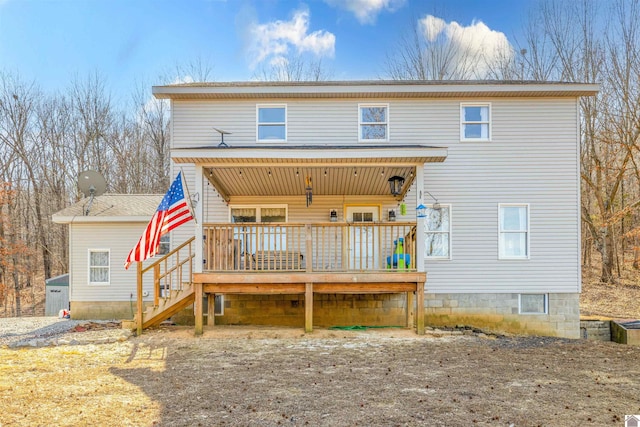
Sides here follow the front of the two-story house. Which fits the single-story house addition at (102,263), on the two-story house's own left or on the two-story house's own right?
on the two-story house's own right

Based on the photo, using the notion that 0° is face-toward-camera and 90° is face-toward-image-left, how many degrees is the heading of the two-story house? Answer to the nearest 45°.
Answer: approximately 0°

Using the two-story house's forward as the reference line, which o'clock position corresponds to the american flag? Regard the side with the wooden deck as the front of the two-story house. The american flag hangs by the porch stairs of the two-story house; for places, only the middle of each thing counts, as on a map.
The american flag is roughly at 2 o'clock from the two-story house.
